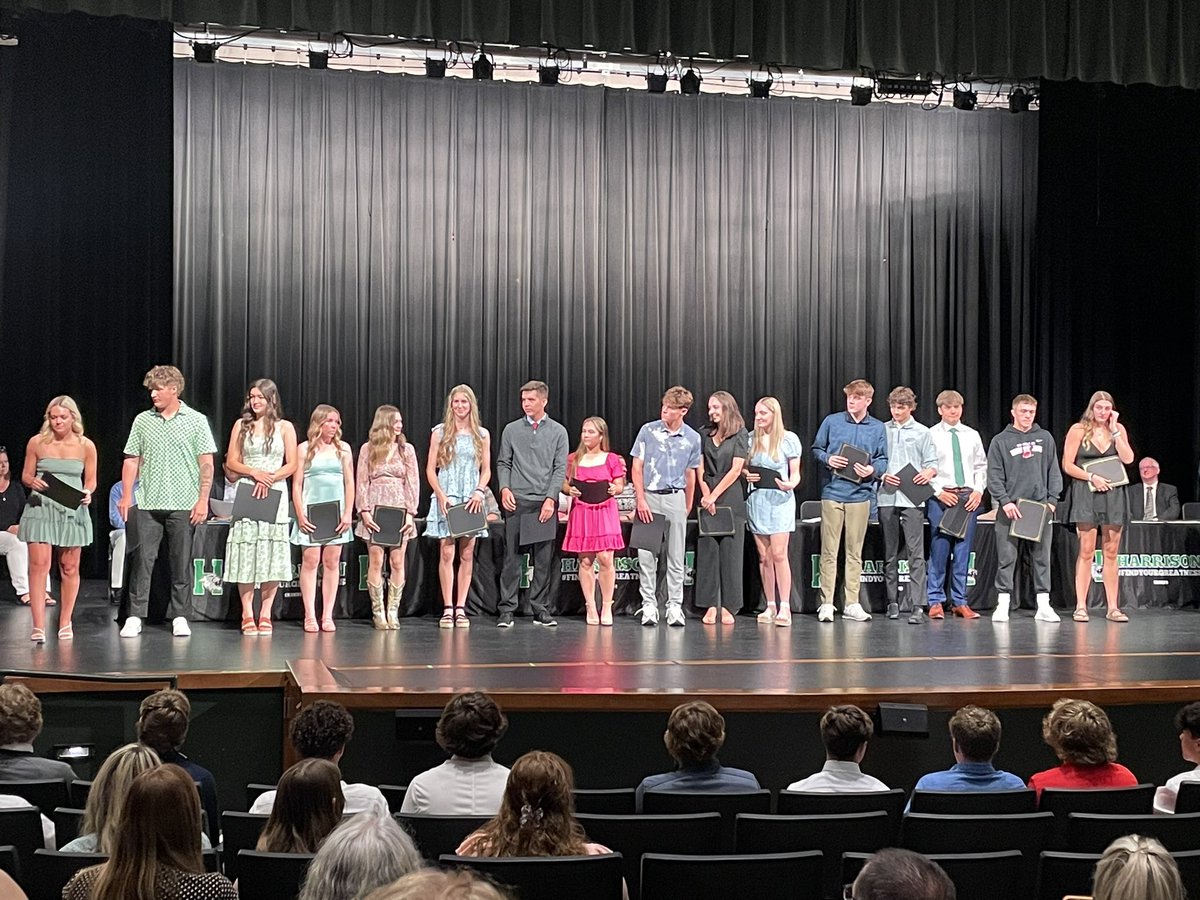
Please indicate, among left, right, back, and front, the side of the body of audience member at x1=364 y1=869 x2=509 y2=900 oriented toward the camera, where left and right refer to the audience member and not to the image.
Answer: back

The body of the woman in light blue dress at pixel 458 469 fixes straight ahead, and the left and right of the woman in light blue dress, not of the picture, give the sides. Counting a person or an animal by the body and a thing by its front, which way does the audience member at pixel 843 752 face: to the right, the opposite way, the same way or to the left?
the opposite way

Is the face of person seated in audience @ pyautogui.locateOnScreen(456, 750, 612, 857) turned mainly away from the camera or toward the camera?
away from the camera

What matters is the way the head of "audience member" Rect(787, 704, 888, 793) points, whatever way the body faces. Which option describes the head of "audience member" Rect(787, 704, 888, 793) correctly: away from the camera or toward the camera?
away from the camera

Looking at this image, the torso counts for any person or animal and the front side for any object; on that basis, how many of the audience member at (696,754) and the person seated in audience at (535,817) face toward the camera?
0

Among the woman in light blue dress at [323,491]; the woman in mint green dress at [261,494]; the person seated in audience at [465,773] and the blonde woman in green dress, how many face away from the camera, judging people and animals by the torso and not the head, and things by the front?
1

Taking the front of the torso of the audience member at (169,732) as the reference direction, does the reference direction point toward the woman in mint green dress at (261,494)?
yes

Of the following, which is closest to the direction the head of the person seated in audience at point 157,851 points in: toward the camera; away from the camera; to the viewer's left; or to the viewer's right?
away from the camera

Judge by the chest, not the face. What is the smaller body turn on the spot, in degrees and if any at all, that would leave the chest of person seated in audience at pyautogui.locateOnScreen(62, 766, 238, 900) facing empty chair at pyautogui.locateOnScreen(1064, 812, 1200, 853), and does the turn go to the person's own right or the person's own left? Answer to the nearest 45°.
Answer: approximately 90° to the person's own right

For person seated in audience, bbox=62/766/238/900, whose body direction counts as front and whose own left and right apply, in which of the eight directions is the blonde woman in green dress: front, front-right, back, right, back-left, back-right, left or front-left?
front

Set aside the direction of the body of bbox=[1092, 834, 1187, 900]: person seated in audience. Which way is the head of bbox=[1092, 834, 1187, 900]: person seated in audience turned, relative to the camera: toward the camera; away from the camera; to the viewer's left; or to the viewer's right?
away from the camera

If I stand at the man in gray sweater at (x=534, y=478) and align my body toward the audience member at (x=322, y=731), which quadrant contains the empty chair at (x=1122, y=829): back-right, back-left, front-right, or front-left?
front-left

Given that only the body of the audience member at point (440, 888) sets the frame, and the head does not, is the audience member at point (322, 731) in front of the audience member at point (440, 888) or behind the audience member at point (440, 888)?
in front

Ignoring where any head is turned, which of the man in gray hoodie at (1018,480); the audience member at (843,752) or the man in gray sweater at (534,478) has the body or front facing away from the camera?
the audience member

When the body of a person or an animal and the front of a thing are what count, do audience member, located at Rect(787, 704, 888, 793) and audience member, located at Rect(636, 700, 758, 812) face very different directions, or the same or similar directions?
same or similar directions

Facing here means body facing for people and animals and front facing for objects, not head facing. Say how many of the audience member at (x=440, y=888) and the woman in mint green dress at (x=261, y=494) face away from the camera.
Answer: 1

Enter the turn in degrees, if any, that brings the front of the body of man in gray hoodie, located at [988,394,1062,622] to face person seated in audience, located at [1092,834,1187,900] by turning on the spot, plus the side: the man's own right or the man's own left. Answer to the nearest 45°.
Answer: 0° — they already face them

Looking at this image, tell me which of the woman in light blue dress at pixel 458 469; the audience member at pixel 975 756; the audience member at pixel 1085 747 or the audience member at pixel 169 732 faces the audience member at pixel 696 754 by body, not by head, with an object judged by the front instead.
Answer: the woman in light blue dress

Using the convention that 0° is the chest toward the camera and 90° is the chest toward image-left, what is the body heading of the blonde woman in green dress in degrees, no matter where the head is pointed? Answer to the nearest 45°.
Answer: approximately 0°

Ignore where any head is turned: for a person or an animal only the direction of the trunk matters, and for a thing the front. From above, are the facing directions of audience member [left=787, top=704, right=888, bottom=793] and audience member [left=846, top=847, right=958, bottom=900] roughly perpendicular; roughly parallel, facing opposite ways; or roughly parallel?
roughly parallel

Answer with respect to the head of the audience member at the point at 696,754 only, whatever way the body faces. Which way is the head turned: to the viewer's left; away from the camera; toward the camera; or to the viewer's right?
away from the camera

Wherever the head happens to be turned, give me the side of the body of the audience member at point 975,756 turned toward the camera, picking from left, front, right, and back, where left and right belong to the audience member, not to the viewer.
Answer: back
